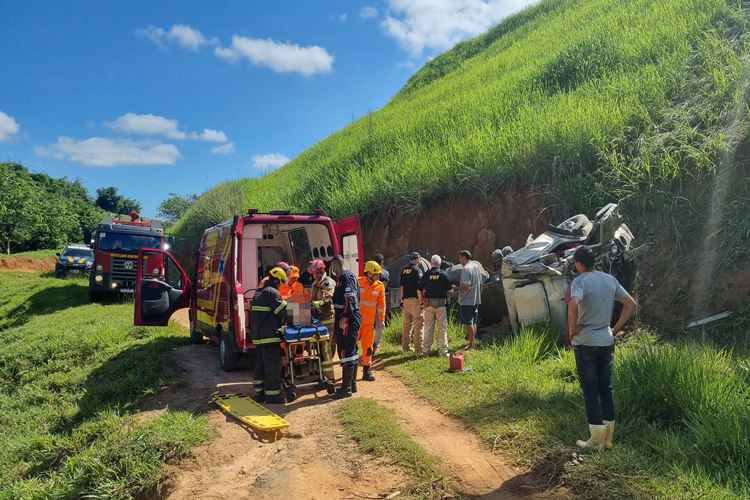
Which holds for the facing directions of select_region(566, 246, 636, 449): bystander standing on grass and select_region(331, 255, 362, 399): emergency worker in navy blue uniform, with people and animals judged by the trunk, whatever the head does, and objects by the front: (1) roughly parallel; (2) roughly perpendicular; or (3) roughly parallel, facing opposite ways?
roughly perpendicular

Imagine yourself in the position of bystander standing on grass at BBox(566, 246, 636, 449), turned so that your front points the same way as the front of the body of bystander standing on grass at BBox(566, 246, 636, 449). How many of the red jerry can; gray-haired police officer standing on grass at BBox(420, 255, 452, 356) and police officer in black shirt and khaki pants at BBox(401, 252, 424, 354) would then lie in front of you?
3

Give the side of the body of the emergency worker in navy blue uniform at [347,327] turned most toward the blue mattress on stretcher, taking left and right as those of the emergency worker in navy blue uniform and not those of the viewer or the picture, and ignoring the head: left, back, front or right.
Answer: front

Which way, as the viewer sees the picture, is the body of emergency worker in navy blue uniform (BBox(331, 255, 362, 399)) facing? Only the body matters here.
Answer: to the viewer's left

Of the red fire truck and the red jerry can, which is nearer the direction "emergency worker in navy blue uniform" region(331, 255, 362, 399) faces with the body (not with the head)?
the red fire truck

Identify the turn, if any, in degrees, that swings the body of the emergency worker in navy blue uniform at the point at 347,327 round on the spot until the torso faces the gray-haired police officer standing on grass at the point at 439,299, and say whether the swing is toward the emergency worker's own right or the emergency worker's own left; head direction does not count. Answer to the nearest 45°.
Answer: approximately 135° to the emergency worker's own right

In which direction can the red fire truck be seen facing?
toward the camera

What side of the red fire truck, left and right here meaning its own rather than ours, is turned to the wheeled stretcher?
front
